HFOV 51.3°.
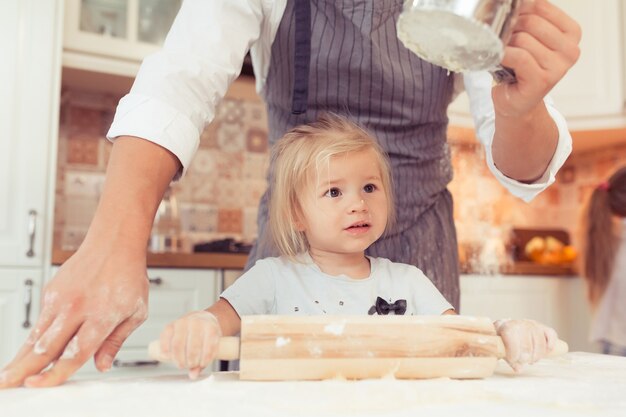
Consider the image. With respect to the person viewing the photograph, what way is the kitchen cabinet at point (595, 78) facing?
facing the viewer

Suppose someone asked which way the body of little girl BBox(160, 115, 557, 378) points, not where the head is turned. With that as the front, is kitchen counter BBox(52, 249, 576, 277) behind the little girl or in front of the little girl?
behind

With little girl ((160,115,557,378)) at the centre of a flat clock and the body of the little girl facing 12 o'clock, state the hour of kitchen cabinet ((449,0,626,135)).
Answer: The kitchen cabinet is roughly at 7 o'clock from the little girl.

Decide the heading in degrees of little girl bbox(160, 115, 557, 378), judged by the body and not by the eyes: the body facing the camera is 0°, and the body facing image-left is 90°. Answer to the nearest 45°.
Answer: approximately 0°

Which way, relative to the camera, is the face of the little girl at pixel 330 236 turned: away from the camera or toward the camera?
toward the camera

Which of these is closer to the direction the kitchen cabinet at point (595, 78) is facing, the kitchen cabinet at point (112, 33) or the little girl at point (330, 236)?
the little girl

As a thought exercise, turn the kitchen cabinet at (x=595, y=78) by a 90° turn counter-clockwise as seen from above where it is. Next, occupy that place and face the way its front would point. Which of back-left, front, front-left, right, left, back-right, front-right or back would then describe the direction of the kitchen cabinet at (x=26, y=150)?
back-right

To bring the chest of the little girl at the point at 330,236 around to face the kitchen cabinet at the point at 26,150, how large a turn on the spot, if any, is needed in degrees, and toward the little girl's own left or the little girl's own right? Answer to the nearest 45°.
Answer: approximately 135° to the little girl's own right

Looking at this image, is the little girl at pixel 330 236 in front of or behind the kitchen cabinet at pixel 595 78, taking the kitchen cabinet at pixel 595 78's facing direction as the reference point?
in front

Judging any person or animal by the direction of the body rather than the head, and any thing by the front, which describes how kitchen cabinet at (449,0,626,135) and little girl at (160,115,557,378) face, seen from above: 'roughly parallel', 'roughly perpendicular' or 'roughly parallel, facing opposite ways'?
roughly parallel
